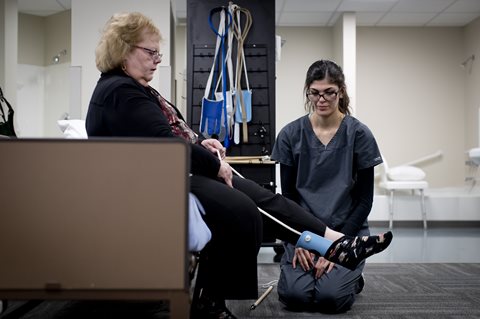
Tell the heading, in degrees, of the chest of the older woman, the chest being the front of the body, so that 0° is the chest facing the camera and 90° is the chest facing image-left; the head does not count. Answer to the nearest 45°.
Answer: approximately 270°

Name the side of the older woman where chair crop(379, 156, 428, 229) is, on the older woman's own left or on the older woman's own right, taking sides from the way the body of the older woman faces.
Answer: on the older woman's own left

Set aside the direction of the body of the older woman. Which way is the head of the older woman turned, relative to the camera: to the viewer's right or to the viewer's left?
to the viewer's right

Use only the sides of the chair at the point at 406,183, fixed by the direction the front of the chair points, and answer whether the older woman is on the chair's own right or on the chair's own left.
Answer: on the chair's own right
